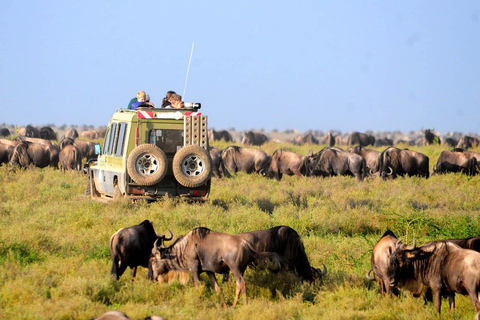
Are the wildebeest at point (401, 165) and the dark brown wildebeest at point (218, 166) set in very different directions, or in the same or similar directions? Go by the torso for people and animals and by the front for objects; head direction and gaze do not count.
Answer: same or similar directions

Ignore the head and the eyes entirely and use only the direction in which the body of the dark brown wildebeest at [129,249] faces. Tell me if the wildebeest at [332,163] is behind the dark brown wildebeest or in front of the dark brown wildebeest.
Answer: in front

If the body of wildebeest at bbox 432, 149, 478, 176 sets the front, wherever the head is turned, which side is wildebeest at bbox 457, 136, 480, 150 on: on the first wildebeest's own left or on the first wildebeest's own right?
on the first wildebeest's own right

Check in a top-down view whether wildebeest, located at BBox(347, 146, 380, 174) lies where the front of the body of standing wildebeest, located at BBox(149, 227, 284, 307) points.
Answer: no

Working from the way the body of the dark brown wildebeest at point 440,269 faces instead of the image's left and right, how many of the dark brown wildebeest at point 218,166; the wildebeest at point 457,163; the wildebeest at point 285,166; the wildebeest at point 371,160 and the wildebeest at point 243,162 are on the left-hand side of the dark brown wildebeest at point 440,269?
0

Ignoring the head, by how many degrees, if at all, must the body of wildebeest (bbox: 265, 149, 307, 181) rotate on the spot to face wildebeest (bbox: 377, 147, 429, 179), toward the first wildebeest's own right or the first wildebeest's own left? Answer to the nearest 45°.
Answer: approximately 180°

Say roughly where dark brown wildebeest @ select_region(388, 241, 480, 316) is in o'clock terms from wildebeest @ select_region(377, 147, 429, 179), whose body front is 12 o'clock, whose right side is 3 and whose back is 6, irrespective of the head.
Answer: The dark brown wildebeest is roughly at 9 o'clock from the wildebeest.

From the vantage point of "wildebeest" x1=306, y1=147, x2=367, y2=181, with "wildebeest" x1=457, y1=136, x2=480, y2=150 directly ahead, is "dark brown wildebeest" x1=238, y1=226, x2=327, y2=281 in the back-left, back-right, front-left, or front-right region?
back-right

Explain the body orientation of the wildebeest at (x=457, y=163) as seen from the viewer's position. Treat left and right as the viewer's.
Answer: facing to the left of the viewer

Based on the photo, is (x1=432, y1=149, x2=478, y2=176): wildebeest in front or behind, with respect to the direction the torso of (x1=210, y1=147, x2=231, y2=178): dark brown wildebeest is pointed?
behind

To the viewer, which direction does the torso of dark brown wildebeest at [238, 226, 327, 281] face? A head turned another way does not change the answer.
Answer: to the viewer's right

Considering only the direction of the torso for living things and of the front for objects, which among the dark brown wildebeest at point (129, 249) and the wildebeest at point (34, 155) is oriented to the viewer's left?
the wildebeest

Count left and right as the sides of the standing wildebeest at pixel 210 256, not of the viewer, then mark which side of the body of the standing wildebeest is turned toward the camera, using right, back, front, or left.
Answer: left

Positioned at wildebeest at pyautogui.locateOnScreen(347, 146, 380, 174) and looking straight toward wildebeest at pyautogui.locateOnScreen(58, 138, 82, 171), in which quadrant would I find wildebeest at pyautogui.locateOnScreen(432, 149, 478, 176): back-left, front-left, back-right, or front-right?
back-left

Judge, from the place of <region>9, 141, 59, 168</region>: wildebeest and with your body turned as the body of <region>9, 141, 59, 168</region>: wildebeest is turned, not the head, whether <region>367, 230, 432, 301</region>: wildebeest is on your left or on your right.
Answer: on your left

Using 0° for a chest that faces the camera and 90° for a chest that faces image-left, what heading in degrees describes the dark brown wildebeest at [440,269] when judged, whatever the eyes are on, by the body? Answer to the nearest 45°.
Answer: approximately 90°
